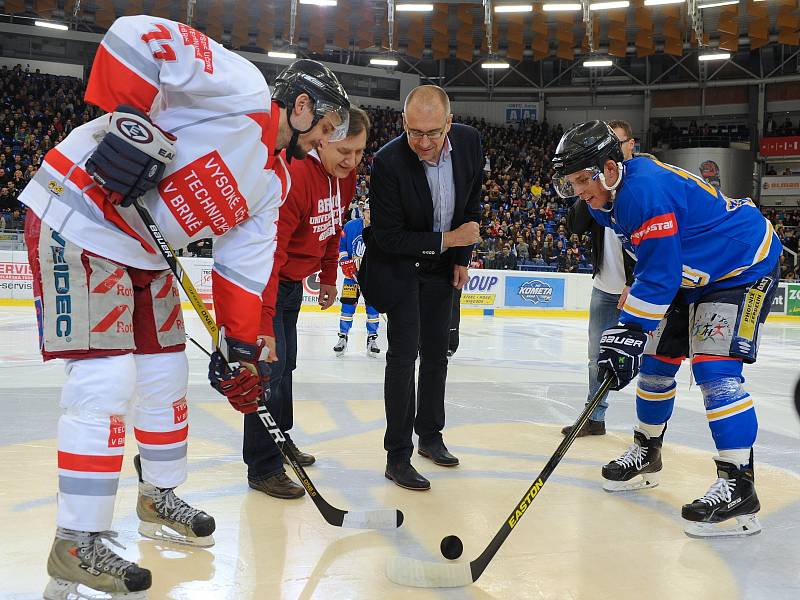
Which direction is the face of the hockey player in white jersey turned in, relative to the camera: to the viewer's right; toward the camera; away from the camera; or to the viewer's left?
to the viewer's right

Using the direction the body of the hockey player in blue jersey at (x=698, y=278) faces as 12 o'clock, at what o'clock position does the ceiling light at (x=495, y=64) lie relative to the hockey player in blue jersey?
The ceiling light is roughly at 4 o'clock from the hockey player in blue jersey.

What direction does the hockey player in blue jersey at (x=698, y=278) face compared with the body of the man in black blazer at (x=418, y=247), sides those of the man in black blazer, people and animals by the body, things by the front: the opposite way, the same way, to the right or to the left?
to the right

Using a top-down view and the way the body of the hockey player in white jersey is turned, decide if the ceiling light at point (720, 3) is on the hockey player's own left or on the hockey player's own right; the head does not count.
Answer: on the hockey player's own left

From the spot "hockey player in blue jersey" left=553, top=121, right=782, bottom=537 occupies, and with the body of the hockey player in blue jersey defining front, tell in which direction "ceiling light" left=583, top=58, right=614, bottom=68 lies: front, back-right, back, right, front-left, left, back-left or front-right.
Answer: back-right

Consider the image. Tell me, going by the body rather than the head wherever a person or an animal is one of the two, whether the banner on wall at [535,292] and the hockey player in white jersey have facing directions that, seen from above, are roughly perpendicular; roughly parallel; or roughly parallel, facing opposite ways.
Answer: roughly perpendicular

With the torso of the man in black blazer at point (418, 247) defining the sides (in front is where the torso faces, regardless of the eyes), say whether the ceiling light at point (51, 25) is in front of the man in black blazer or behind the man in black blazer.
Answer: behind

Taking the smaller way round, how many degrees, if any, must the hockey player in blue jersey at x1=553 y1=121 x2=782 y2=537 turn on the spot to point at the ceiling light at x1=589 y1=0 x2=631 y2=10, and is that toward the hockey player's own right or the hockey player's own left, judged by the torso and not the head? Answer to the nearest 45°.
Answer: approximately 135° to the hockey player's own right

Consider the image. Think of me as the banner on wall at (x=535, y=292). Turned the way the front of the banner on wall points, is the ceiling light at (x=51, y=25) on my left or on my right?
on my right

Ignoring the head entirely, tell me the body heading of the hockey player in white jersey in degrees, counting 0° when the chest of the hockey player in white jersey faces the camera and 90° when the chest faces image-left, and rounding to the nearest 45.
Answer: approximately 315°

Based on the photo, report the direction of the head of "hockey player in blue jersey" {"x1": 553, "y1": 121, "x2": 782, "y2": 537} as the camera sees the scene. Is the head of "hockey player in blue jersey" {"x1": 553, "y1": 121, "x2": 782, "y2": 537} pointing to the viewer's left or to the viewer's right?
to the viewer's left

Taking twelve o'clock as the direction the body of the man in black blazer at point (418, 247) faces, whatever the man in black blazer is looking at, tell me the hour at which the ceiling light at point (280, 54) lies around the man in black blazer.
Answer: The ceiling light is roughly at 7 o'clock from the man in black blazer.

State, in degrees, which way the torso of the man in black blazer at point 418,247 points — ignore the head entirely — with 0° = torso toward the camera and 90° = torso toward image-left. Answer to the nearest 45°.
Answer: approximately 315°

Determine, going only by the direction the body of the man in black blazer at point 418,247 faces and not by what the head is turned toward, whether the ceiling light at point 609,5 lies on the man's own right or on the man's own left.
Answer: on the man's own left
